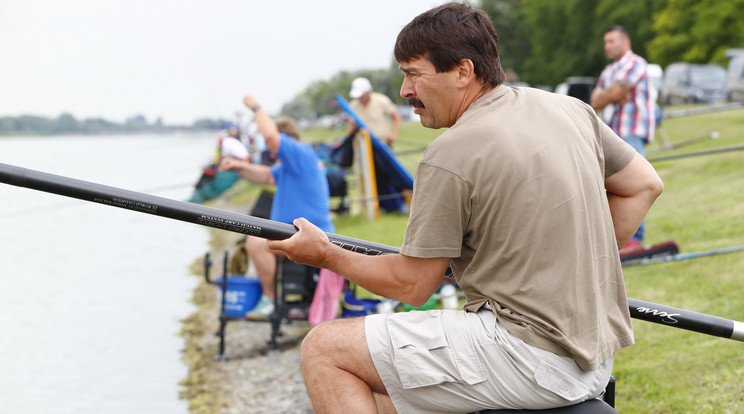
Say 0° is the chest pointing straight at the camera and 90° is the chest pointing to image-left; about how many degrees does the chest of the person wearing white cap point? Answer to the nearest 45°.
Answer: approximately 45°

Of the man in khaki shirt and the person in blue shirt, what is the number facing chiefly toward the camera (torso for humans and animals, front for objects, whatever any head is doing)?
0

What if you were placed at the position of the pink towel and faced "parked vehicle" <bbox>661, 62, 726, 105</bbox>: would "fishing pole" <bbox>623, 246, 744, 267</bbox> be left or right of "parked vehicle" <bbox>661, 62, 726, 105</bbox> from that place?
right

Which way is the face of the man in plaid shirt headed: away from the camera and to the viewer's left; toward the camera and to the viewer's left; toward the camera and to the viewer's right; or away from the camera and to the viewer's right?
toward the camera and to the viewer's left

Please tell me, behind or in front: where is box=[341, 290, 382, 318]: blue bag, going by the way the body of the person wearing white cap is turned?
in front

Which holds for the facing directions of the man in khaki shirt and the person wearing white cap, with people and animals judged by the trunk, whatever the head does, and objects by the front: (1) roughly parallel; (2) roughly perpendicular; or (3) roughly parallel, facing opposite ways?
roughly perpendicular

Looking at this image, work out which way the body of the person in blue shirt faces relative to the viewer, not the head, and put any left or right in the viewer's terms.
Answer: facing away from the viewer and to the left of the viewer

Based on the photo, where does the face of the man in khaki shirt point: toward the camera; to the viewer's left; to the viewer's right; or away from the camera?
to the viewer's left

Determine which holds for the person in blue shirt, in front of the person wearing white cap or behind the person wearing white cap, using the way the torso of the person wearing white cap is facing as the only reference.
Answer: in front

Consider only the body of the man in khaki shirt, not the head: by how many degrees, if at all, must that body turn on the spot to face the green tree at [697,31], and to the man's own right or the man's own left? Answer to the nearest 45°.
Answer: approximately 45° to the man's own right

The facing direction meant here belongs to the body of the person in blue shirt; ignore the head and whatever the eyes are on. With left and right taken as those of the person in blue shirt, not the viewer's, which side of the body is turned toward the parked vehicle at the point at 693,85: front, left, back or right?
right

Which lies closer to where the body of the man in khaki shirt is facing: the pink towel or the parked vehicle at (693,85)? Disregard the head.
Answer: the pink towel

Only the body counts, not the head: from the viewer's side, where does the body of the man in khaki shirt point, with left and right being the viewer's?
facing away from the viewer and to the left of the viewer

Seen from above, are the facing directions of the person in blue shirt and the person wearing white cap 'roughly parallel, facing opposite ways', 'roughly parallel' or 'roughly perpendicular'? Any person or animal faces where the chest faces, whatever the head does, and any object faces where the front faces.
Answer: roughly perpendicular
